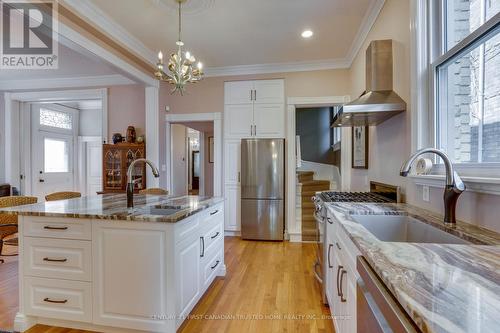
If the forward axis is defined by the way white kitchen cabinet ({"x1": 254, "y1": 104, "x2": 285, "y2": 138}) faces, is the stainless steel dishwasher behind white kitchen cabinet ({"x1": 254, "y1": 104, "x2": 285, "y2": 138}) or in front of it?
in front

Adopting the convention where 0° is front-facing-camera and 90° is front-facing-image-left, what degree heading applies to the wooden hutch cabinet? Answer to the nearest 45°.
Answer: approximately 0°

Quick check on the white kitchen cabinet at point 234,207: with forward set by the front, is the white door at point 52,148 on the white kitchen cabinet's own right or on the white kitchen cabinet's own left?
on the white kitchen cabinet's own right

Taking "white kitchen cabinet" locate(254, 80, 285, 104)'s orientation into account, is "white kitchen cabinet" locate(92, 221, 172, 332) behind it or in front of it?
in front

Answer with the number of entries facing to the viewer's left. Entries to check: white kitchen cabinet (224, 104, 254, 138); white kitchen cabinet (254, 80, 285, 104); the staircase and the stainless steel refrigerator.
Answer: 0

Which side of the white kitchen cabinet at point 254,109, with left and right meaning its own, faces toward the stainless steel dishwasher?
front

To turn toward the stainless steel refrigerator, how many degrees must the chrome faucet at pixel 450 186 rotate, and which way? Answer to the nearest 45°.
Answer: approximately 45° to its right

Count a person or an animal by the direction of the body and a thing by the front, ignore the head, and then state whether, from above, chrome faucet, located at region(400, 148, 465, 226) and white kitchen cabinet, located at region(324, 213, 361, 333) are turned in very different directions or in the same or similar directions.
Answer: same or similar directions

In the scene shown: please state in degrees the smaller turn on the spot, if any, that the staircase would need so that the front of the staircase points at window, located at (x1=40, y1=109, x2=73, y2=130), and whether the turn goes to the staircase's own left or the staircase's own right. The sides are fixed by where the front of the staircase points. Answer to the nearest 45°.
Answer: approximately 90° to the staircase's own right

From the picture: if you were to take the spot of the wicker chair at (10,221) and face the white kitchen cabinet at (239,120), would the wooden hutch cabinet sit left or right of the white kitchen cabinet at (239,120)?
left

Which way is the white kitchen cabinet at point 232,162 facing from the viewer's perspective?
toward the camera

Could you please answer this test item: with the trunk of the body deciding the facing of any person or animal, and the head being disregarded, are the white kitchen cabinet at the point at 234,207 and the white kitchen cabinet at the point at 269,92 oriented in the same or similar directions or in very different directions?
same or similar directions

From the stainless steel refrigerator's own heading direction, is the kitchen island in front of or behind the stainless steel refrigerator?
in front

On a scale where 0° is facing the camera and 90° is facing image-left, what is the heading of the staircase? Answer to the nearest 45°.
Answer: approximately 0°

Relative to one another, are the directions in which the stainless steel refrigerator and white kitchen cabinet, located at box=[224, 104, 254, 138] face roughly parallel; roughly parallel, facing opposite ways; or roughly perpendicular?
roughly parallel
